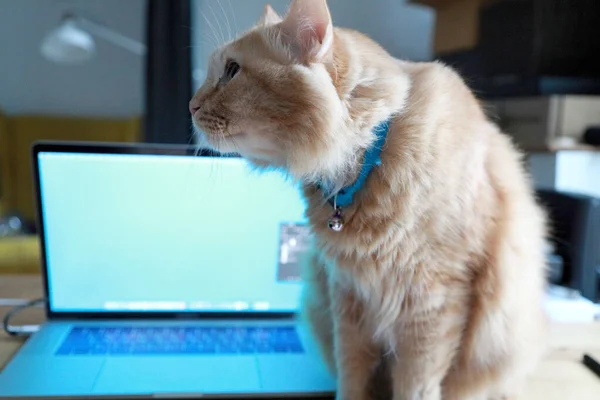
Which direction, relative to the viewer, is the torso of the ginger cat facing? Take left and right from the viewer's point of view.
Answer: facing the viewer and to the left of the viewer

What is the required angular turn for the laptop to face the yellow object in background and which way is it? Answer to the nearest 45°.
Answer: approximately 180°

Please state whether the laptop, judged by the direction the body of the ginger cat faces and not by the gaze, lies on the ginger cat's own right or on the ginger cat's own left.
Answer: on the ginger cat's own right

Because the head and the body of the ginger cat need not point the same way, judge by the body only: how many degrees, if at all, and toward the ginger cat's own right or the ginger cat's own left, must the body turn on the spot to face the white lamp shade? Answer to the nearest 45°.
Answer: approximately 90° to the ginger cat's own right

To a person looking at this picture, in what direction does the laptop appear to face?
facing the viewer

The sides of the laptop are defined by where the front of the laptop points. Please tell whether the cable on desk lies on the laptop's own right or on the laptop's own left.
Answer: on the laptop's own right

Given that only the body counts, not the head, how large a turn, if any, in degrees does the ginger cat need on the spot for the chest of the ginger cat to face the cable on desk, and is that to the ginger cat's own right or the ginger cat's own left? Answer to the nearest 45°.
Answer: approximately 45° to the ginger cat's own right

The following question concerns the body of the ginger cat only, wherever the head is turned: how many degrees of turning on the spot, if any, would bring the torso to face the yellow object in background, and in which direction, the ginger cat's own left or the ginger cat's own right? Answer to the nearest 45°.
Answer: approximately 90° to the ginger cat's own right

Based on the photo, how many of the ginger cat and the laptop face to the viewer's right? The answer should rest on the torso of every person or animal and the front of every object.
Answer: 0
